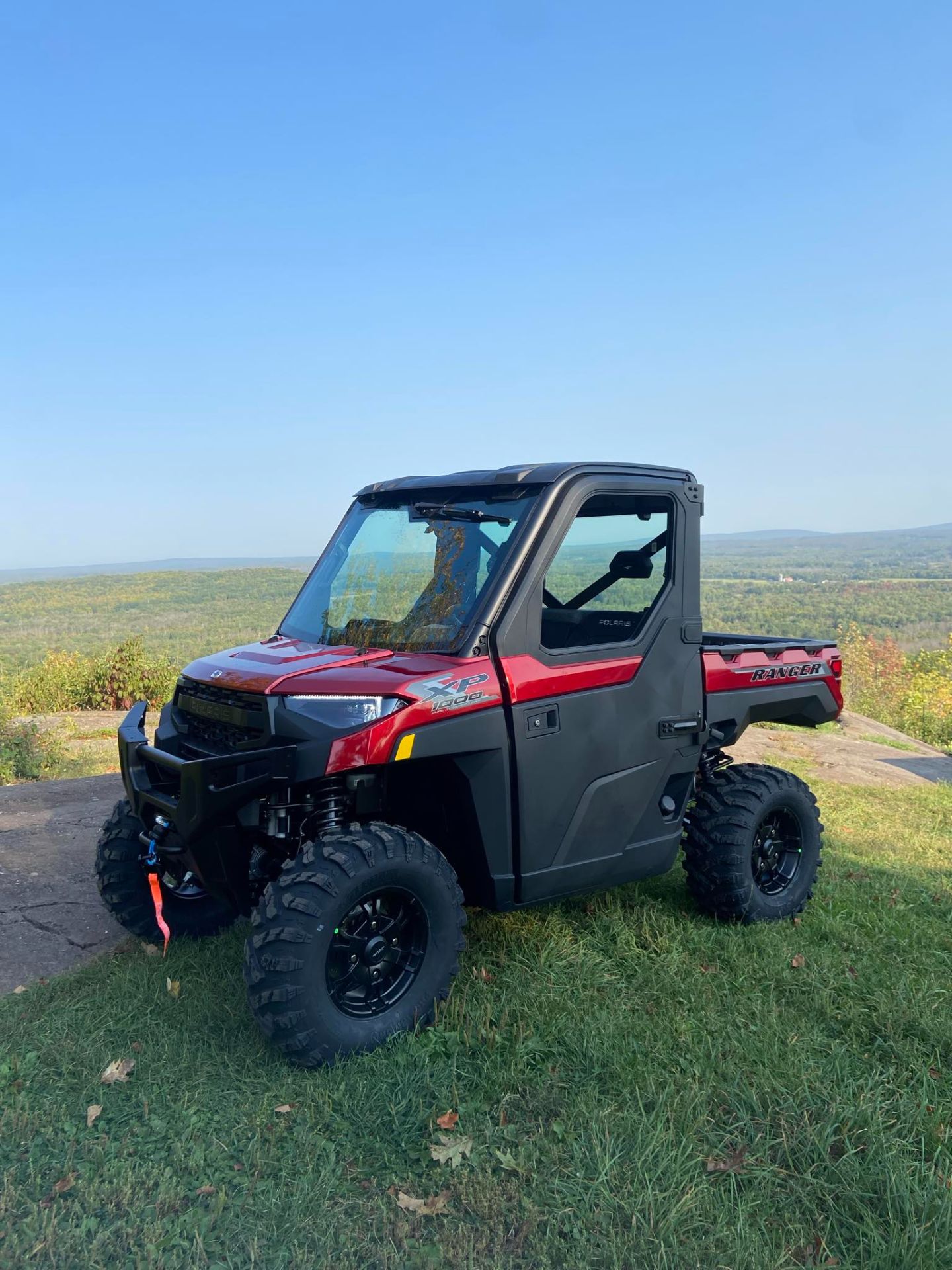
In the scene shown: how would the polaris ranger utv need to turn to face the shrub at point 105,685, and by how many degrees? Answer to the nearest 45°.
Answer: approximately 90° to its right

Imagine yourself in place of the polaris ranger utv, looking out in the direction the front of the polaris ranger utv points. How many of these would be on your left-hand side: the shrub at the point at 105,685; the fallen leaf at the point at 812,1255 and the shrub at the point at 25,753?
1

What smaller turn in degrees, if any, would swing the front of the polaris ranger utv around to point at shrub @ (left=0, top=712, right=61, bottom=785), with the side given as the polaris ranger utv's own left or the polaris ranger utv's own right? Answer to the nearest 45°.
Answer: approximately 90° to the polaris ranger utv's own right

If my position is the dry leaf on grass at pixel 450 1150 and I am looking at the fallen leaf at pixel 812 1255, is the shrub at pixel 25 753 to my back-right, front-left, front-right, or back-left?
back-left

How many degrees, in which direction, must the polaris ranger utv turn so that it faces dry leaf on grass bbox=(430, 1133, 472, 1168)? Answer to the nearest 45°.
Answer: approximately 45° to its left

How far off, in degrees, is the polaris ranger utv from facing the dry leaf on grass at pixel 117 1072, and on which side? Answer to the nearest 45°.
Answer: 0° — it already faces it

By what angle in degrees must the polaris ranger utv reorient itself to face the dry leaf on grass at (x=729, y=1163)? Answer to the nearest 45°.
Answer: approximately 90° to its left

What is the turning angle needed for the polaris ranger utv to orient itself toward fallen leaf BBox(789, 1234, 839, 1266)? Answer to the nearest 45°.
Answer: approximately 90° to its left

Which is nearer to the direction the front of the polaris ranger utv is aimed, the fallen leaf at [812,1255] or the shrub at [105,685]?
the fallen leaf

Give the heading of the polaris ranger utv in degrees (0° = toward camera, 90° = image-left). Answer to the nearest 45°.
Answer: approximately 45°
